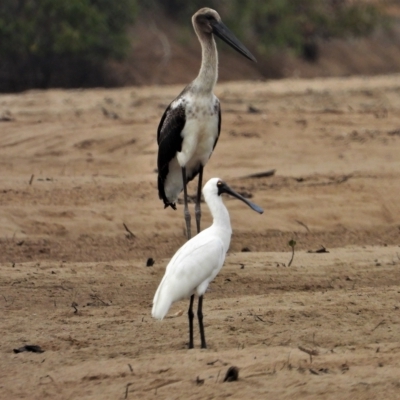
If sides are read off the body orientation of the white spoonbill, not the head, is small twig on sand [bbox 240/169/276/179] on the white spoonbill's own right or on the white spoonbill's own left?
on the white spoonbill's own left

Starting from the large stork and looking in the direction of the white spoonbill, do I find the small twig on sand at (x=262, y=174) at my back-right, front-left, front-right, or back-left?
back-left

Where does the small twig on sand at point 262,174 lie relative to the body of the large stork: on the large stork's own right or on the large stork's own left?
on the large stork's own left

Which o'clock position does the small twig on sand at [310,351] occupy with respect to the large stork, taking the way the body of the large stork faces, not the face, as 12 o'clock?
The small twig on sand is roughly at 1 o'clock from the large stork.

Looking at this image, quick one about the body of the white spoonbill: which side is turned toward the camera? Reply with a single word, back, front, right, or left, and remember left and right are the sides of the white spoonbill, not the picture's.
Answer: right
